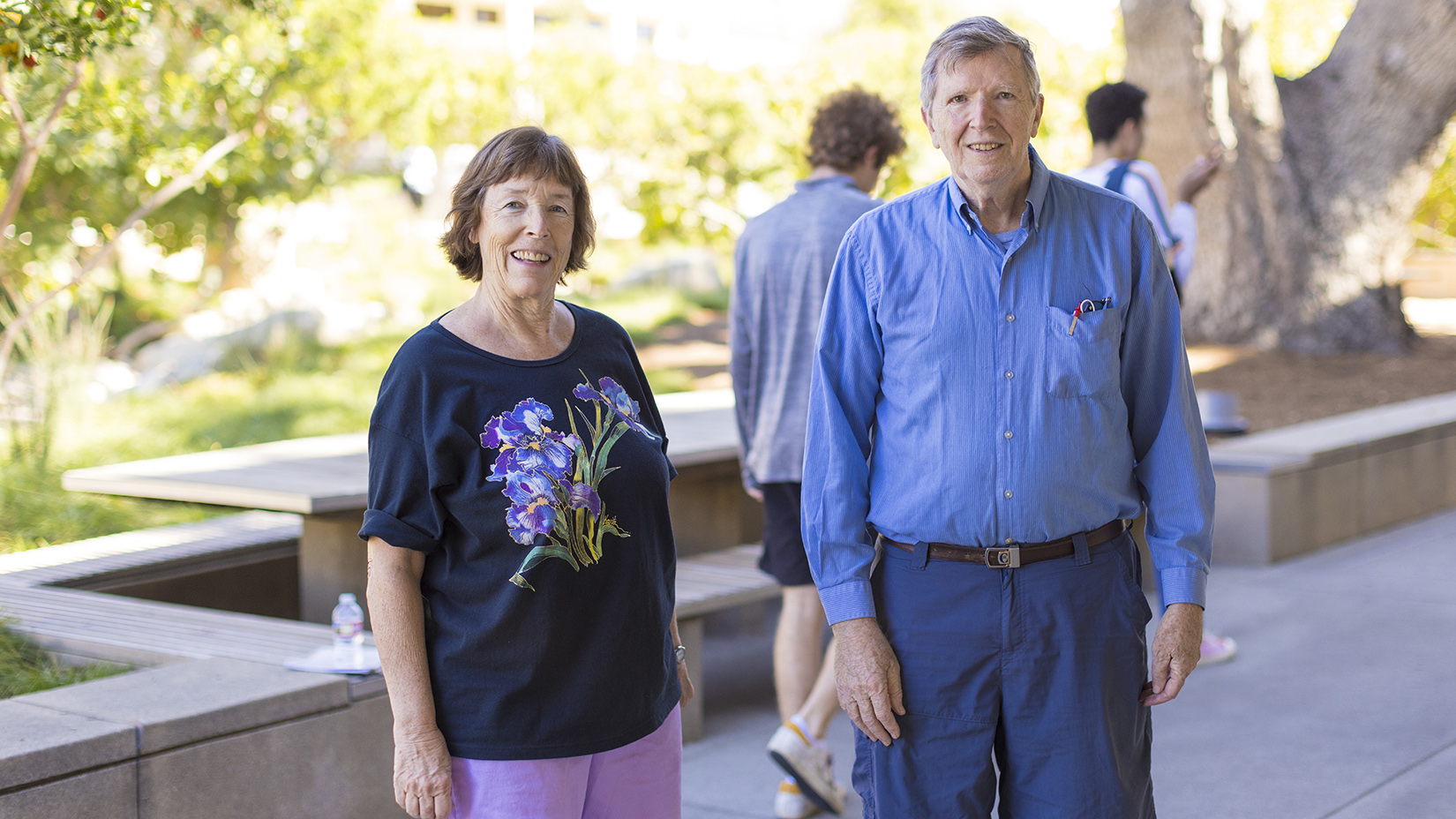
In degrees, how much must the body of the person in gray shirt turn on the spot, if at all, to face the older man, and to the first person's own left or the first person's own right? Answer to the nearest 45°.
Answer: approximately 135° to the first person's own right

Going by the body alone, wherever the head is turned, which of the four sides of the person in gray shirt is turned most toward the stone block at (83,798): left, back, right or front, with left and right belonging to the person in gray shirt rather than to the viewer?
back

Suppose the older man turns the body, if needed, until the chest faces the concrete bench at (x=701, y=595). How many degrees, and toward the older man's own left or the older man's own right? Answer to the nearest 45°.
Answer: approximately 135° to the older man's own right

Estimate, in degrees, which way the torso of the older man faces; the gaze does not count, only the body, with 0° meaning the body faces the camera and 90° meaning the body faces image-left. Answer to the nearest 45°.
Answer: approximately 0°

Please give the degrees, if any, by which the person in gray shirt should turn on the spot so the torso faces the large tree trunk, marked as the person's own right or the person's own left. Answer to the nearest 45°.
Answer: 0° — they already face it

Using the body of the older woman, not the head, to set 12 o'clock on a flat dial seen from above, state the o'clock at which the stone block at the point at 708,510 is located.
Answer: The stone block is roughly at 8 o'clock from the older woman.

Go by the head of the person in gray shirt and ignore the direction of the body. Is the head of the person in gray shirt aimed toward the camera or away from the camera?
away from the camera

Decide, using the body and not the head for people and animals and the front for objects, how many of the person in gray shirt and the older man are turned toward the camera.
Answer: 1
